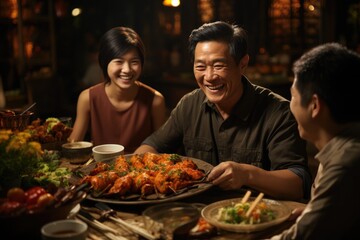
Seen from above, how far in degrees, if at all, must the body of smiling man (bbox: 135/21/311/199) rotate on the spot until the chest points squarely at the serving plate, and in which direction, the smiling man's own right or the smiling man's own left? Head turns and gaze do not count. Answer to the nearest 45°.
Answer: approximately 45° to the smiling man's own left

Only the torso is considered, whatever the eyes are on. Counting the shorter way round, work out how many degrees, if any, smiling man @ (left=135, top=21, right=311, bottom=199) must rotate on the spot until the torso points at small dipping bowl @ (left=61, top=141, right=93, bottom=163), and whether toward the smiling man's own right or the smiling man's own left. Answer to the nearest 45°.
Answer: approximately 45° to the smiling man's own right

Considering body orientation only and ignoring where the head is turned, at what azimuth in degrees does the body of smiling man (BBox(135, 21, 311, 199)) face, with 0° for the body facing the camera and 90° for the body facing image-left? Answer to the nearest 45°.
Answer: approximately 45°

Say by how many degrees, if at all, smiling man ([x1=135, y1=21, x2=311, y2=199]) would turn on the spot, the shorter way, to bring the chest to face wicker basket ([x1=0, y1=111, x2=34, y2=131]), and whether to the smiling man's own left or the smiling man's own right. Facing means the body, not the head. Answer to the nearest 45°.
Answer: approximately 45° to the smiling man's own right

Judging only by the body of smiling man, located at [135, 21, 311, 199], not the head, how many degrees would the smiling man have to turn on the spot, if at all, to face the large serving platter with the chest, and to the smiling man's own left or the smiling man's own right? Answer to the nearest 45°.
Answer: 0° — they already face it

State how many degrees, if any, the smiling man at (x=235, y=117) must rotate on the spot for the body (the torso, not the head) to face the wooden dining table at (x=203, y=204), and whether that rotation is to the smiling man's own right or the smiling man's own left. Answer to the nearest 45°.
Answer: approximately 45° to the smiling man's own left
